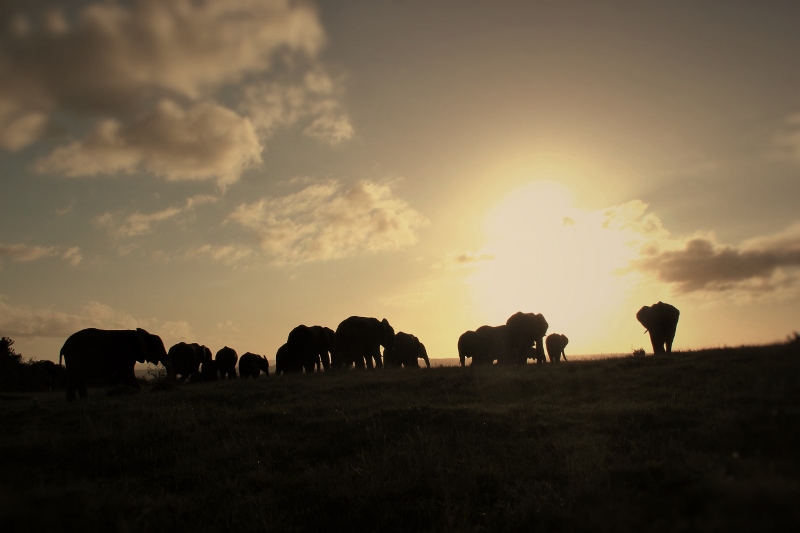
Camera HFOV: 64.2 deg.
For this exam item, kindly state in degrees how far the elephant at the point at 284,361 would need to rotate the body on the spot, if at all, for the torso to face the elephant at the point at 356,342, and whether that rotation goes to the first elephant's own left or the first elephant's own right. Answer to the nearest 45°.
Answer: approximately 45° to the first elephant's own right

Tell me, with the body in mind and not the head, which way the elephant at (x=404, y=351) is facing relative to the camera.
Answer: to the viewer's right

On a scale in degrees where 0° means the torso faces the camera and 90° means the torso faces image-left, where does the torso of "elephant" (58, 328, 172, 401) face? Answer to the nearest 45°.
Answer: approximately 270°

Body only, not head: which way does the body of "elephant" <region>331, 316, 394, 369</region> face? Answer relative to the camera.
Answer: to the viewer's right

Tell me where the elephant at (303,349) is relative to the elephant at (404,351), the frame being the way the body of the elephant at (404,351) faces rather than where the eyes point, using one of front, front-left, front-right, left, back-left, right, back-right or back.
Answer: back-right

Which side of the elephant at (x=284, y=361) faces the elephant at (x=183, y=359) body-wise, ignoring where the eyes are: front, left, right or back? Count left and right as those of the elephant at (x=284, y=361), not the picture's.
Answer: back

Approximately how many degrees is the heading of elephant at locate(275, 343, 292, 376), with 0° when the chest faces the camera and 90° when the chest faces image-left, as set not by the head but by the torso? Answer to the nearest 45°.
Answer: approximately 270°
